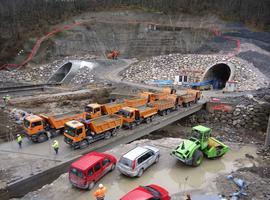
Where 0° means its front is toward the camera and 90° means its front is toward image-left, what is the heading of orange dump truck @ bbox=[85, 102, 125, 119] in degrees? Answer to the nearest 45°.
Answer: approximately 45°

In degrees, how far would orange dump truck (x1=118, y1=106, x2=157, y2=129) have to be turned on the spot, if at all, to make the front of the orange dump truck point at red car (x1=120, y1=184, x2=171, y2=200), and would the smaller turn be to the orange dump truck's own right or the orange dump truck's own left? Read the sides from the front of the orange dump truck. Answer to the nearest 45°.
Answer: approximately 45° to the orange dump truck's own left

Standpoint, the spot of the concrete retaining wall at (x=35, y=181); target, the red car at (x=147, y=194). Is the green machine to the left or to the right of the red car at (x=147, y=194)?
left

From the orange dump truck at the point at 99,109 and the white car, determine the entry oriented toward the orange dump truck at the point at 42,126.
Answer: the orange dump truck at the point at 99,109

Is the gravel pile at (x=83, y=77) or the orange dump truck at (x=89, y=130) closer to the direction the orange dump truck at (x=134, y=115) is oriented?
the orange dump truck

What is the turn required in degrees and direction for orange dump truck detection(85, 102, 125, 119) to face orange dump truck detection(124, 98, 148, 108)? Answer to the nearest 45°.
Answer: approximately 180°

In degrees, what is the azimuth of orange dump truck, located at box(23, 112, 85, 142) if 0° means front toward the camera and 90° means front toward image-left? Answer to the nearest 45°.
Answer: approximately 45°

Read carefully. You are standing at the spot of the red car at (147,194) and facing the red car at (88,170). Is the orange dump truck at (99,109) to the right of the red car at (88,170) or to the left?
right

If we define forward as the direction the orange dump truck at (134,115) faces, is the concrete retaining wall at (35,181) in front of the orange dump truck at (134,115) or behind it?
in front

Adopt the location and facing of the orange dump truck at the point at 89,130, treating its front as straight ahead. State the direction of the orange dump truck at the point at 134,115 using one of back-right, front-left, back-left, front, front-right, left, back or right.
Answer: back
